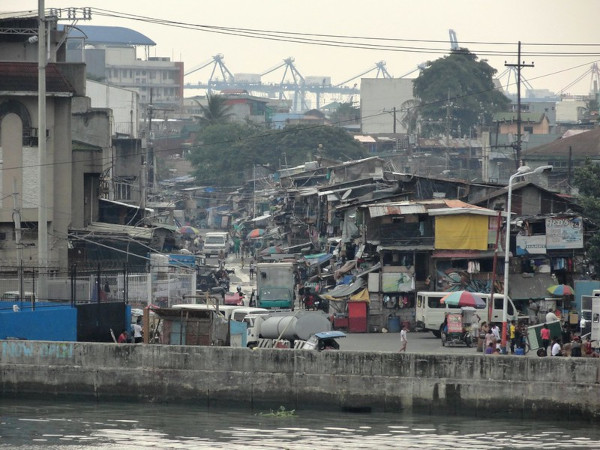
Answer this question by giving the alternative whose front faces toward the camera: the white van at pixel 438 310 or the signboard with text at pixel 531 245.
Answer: the signboard with text

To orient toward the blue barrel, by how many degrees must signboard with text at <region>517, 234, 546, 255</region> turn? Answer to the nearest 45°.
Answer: approximately 45° to its right

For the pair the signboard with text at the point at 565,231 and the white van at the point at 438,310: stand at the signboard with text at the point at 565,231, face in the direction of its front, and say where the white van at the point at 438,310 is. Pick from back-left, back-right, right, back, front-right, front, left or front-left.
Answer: front-right

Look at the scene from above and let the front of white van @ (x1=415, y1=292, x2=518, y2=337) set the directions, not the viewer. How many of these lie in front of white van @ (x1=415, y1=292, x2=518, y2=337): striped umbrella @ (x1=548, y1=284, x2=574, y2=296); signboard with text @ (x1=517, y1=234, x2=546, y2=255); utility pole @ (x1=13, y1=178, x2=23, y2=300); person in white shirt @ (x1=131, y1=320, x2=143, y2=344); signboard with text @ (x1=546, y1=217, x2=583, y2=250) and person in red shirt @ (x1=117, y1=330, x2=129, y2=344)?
3

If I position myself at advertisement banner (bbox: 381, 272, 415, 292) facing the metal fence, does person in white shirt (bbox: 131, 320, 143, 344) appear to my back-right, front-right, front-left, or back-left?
front-left

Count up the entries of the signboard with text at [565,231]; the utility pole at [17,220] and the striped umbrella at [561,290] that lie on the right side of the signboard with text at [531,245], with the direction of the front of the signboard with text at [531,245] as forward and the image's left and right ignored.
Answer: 1

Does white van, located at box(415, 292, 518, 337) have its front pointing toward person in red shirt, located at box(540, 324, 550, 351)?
no

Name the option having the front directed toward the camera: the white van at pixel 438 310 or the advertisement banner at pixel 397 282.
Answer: the advertisement banner

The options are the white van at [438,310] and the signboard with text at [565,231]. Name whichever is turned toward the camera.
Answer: the signboard with text

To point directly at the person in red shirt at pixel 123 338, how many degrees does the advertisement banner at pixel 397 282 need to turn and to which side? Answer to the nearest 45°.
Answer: approximately 45° to its right

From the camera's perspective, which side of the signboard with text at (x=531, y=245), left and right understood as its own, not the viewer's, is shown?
front

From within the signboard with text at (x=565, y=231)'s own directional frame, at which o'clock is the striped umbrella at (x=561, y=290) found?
The striped umbrella is roughly at 12 o'clock from the signboard with text.

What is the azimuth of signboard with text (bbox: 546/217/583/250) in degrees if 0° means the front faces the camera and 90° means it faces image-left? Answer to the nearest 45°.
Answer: approximately 0°

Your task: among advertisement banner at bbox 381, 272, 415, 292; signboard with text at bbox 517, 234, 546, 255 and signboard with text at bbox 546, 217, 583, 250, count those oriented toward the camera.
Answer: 3

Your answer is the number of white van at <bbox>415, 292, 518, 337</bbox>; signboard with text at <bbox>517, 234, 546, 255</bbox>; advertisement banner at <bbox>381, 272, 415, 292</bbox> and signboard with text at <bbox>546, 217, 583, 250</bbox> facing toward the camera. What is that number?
3

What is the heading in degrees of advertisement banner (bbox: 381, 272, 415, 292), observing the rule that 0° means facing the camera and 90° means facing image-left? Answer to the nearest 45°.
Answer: approximately 0°

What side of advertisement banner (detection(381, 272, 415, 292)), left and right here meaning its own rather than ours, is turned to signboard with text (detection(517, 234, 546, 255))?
left

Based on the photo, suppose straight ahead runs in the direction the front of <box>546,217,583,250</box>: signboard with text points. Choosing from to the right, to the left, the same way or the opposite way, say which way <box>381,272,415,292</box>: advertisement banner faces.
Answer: the same way

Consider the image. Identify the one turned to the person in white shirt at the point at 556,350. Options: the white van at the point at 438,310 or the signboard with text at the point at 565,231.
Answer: the signboard with text
